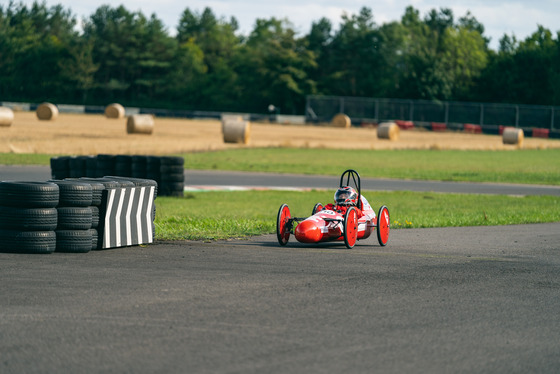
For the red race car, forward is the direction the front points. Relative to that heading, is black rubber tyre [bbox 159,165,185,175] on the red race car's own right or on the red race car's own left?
on the red race car's own right

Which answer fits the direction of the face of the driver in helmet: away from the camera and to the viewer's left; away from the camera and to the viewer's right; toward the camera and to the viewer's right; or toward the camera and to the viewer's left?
toward the camera and to the viewer's left

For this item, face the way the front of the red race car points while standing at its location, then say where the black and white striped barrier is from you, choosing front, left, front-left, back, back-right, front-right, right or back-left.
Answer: front-right

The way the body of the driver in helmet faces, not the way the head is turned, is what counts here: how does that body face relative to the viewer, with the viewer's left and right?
facing the viewer and to the left of the viewer

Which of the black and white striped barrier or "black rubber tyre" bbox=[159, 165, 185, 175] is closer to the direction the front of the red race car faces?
the black and white striped barrier

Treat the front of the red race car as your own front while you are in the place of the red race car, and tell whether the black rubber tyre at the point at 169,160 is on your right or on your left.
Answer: on your right

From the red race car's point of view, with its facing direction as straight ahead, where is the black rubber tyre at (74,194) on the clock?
The black rubber tyre is roughly at 1 o'clock from the red race car.

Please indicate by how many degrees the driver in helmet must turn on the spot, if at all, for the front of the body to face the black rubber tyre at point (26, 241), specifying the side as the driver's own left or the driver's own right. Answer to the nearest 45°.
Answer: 0° — they already face it

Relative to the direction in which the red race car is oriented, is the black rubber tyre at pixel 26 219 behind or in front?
in front

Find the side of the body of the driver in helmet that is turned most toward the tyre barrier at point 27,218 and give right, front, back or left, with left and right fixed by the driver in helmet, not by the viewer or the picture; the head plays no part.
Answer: front

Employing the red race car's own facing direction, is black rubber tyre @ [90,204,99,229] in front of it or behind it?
in front

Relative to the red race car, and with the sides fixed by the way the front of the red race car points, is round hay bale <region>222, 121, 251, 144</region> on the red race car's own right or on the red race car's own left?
on the red race car's own right

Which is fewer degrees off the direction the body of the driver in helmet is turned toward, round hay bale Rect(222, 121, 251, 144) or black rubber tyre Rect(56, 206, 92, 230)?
the black rubber tyre
